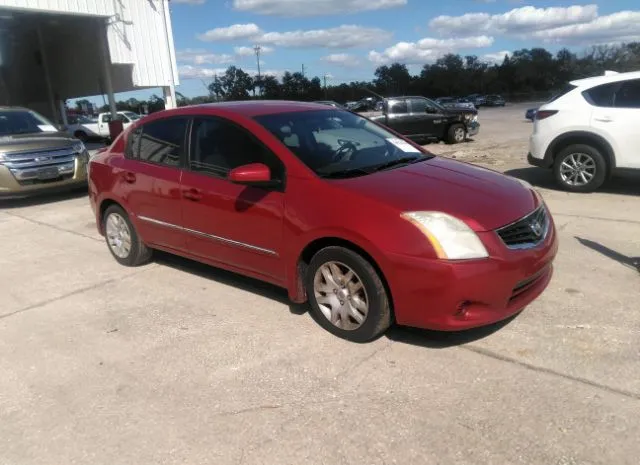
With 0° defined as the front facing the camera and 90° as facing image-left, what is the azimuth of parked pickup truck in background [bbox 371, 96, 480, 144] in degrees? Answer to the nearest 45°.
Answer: approximately 270°

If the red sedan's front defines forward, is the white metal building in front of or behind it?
behind

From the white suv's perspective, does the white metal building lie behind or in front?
behind

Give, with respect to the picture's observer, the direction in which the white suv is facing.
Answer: facing to the right of the viewer

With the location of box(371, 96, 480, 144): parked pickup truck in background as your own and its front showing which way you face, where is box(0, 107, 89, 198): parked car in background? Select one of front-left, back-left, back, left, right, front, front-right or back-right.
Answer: back-right

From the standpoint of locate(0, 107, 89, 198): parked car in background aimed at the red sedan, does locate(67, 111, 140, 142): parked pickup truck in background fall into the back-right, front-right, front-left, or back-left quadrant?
back-left

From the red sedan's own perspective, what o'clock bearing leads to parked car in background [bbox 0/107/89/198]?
The parked car in background is roughly at 6 o'clock from the red sedan.

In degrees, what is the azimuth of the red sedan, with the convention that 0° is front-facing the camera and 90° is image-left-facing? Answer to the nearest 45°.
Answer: approximately 315°

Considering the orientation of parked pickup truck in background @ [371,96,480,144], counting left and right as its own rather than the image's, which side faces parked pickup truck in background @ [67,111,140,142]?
back

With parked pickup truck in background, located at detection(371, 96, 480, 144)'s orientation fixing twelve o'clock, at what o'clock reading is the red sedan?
The red sedan is roughly at 3 o'clock from the parked pickup truck in background.

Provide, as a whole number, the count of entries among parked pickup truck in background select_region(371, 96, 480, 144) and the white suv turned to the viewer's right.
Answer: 2

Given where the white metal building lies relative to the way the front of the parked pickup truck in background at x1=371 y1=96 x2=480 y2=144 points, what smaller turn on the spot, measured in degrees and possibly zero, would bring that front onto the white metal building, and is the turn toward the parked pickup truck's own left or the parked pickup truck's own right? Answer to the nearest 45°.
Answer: approximately 180°
